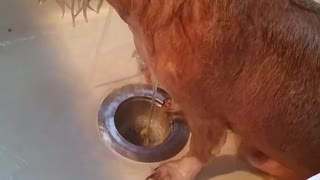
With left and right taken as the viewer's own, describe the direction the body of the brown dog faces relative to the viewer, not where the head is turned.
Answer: facing to the left of the viewer
